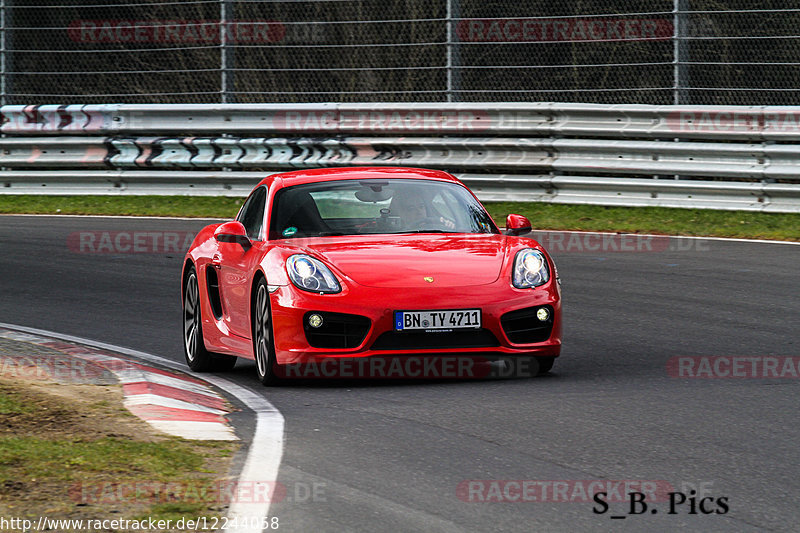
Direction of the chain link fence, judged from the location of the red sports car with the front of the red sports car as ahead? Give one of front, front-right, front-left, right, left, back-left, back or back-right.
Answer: back

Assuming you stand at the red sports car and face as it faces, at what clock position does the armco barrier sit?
The armco barrier is roughly at 6 o'clock from the red sports car.

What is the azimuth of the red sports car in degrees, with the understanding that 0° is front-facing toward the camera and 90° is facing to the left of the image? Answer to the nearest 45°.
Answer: approximately 0°
